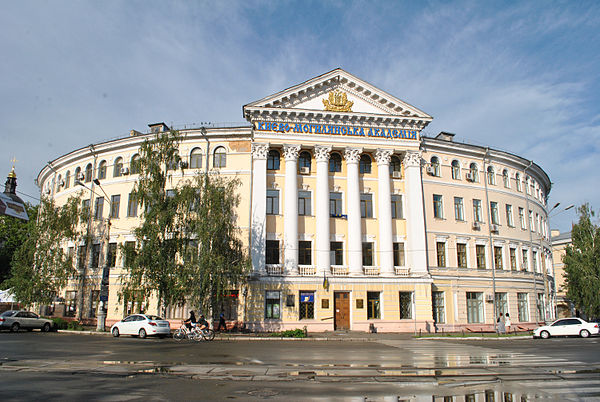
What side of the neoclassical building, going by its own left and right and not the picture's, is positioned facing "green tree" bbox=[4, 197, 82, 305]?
right

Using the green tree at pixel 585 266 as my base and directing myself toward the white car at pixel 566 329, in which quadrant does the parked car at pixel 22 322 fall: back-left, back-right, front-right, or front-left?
front-right

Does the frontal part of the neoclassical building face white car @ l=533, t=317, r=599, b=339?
no

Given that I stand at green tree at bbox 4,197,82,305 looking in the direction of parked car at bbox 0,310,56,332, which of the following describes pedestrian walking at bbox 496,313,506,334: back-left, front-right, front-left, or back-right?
front-left

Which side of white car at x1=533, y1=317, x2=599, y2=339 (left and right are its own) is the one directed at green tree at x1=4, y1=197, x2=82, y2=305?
front

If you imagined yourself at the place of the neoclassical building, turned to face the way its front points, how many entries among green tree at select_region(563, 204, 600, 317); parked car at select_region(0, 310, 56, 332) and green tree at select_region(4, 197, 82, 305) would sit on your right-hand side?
2

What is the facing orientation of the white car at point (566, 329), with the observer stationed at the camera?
facing to the left of the viewer

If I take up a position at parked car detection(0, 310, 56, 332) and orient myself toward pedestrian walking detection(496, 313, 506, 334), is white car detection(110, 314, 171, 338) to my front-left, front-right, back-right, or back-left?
front-right

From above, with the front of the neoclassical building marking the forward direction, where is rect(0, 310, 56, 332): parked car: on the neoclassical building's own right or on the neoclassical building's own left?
on the neoclassical building's own right

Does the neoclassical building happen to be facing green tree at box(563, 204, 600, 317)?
no

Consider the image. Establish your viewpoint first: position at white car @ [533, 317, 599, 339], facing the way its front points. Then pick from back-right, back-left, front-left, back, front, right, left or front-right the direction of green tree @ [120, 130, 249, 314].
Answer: front-left

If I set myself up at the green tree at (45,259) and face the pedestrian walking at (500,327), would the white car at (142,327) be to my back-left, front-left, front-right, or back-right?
front-right

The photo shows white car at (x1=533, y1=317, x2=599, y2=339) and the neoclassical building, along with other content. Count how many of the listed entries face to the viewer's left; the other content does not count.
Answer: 1

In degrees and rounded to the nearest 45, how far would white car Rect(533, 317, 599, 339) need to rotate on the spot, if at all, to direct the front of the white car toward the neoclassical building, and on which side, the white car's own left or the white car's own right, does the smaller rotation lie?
0° — it already faces it

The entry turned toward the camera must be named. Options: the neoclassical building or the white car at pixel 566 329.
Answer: the neoclassical building

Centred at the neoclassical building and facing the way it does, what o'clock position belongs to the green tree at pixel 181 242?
The green tree is roughly at 2 o'clock from the neoclassical building.

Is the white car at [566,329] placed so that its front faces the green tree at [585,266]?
no
